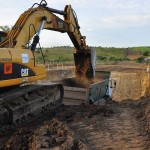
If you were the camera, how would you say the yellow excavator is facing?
facing away from the viewer and to the right of the viewer

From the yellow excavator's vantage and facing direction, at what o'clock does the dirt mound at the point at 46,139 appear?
The dirt mound is roughly at 4 o'clock from the yellow excavator.
